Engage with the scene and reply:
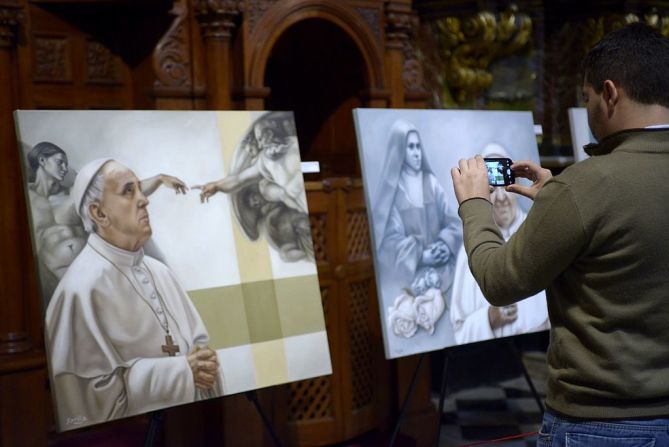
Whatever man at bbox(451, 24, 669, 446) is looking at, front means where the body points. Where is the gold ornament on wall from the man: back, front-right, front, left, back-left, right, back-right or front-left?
front-right

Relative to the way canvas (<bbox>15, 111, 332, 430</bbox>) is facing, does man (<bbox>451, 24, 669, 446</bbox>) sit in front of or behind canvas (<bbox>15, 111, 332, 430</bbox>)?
in front

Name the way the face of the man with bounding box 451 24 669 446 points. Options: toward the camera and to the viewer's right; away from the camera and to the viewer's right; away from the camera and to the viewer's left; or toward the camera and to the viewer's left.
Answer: away from the camera and to the viewer's left

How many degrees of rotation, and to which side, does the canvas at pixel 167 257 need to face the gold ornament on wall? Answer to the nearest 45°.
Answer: approximately 90° to its left

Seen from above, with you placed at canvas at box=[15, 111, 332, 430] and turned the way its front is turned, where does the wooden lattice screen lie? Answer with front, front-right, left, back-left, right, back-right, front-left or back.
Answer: left

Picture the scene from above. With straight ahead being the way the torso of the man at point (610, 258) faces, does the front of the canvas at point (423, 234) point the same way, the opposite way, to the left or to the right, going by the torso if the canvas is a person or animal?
the opposite way

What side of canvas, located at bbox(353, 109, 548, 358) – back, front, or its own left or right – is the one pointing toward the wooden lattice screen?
back

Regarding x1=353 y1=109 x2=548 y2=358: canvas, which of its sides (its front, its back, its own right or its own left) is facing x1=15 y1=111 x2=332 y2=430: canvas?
right

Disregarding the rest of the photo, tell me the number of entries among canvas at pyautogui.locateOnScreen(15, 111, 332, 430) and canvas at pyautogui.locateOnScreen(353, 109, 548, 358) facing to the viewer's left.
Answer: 0

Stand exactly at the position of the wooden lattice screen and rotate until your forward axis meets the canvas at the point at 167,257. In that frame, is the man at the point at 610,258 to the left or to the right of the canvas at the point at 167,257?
left

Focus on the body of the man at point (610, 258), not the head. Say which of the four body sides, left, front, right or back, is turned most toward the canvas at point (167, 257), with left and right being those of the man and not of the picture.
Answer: front

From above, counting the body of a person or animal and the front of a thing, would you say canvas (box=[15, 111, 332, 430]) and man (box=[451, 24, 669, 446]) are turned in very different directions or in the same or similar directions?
very different directions

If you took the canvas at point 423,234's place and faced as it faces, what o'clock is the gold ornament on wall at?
The gold ornament on wall is roughly at 8 o'clock from the canvas.
